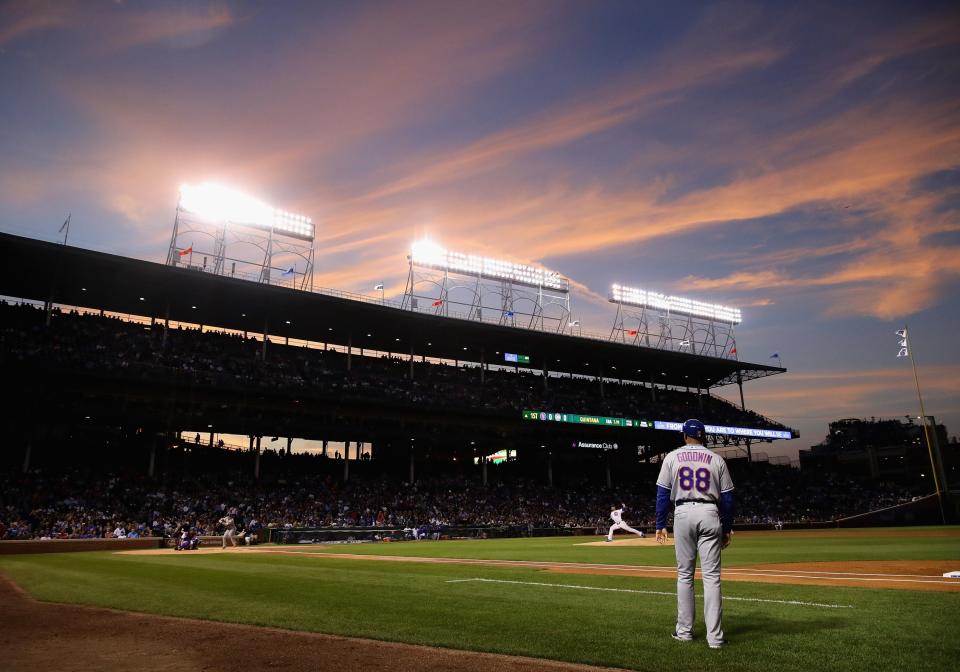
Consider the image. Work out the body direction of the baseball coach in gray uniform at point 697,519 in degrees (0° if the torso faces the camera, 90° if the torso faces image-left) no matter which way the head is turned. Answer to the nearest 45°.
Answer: approximately 180°

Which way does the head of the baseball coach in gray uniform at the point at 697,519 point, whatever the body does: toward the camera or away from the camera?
away from the camera
